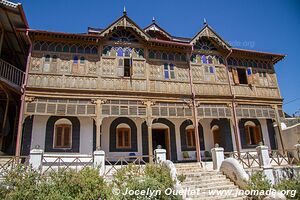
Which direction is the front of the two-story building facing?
toward the camera
